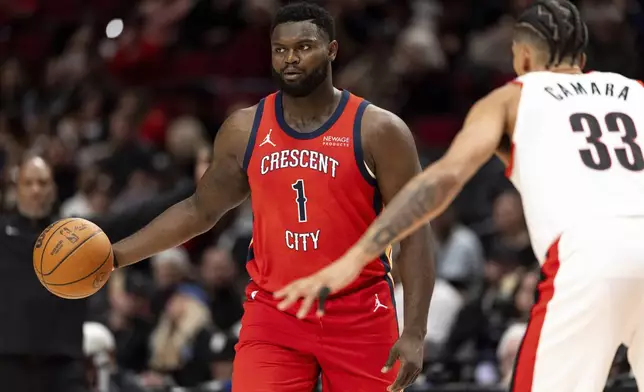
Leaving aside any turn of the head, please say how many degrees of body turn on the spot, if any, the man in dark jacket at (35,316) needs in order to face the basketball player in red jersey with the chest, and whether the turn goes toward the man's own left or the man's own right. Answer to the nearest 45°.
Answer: approximately 45° to the man's own left
